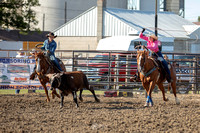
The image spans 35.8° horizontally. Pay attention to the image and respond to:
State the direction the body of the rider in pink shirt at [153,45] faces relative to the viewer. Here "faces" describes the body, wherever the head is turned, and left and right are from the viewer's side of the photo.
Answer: facing the viewer and to the left of the viewer

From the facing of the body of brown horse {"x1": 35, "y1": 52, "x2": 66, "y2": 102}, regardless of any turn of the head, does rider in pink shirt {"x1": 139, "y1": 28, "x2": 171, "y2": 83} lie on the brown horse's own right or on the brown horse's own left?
on the brown horse's own left

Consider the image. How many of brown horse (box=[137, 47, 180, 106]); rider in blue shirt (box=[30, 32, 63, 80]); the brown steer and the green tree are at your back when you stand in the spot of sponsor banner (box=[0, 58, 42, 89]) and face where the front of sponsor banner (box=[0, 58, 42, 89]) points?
1

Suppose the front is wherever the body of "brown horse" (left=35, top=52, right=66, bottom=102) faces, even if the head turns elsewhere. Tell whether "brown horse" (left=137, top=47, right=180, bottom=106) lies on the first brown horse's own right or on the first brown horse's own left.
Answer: on the first brown horse's own left

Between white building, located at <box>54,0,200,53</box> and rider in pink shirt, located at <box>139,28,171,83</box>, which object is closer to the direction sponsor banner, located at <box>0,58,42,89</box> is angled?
the rider in pink shirt

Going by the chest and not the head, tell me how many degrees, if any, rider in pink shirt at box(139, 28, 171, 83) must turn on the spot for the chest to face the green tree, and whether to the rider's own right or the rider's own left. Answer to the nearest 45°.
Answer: approximately 90° to the rider's own right

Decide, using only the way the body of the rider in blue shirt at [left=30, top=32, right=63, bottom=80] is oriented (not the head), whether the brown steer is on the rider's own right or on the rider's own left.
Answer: on the rider's own left

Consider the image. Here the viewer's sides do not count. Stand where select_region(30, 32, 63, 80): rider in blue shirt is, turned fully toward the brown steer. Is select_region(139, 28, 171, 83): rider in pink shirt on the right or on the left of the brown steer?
left

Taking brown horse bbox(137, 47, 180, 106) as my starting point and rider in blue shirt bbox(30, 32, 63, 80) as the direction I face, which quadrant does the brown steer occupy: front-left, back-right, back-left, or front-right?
front-left

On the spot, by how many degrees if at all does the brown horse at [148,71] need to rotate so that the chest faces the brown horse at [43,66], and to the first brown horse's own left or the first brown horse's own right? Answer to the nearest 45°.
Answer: approximately 45° to the first brown horse's own right

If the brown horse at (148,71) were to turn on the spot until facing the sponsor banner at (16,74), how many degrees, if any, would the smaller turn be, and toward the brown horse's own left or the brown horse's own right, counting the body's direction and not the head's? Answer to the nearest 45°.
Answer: approximately 90° to the brown horse's own right

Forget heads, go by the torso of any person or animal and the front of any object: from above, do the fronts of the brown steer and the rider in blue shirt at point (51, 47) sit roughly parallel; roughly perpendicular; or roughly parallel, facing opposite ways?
roughly parallel

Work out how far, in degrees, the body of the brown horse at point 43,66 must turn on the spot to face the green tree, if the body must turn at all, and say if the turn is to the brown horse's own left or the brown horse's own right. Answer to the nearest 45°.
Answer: approximately 135° to the brown horse's own right
